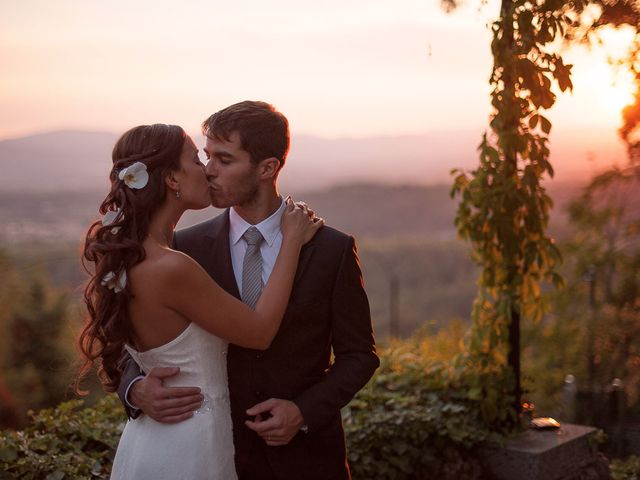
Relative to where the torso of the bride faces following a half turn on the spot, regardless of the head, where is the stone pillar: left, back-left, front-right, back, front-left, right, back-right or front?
back

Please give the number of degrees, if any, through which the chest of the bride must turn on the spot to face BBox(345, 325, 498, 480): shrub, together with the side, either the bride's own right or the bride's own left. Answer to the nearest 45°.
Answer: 0° — they already face it

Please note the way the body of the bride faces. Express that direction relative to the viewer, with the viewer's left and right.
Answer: facing away from the viewer and to the right of the viewer

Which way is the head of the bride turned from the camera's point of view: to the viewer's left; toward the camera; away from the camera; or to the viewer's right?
to the viewer's right

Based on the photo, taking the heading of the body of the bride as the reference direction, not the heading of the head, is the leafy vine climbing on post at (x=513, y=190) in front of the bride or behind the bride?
in front
